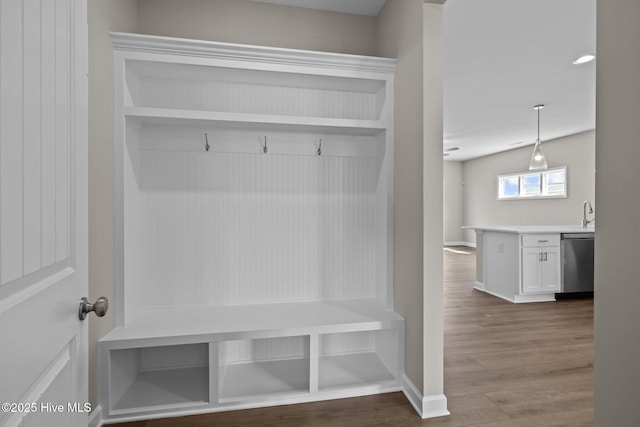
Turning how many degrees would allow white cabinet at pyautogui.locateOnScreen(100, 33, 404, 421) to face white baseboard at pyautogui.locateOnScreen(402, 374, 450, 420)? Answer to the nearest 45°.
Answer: approximately 45° to its left

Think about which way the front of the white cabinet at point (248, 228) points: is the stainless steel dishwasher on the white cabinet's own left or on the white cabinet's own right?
on the white cabinet's own left

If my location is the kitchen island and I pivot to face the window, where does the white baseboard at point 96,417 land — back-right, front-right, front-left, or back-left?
back-left

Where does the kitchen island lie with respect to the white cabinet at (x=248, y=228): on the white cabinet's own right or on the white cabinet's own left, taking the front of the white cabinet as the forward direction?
on the white cabinet's own left

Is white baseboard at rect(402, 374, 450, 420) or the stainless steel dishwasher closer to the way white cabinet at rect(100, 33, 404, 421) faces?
the white baseboard

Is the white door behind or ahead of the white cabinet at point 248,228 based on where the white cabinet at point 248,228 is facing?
ahead

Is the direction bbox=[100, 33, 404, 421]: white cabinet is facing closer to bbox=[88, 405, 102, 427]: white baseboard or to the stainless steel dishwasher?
the white baseboard

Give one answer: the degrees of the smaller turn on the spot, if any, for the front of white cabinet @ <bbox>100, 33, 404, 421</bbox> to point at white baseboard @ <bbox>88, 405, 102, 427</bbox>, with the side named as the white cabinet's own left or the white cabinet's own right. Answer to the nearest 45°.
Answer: approximately 45° to the white cabinet's own right

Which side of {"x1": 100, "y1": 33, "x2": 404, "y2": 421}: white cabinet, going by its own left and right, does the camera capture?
front

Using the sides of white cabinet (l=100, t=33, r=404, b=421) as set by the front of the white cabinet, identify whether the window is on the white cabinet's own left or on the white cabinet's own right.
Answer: on the white cabinet's own left
